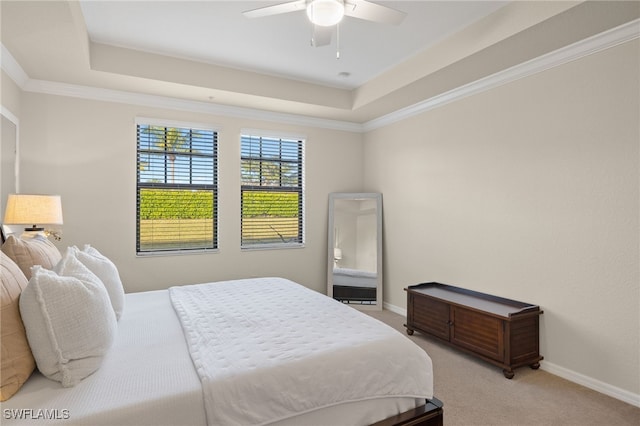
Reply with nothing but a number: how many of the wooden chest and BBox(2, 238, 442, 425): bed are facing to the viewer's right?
1

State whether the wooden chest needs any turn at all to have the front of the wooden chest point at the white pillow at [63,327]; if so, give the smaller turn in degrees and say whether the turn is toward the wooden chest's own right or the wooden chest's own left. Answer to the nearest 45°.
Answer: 0° — it already faces it

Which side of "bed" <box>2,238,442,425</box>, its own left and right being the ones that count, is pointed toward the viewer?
right

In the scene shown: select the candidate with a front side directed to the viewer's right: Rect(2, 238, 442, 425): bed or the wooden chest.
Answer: the bed

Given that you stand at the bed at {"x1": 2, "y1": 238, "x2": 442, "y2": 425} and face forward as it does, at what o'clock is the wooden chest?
The wooden chest is roughly at 11 o'clock from the bed.

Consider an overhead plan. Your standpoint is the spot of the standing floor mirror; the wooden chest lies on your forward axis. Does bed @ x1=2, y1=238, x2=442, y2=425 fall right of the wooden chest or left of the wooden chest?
right

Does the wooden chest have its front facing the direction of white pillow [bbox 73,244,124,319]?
yes

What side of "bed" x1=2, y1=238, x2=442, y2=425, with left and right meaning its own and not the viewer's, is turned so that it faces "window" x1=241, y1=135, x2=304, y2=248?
left

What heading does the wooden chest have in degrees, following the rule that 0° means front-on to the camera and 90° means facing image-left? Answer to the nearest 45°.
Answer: approximately 45°

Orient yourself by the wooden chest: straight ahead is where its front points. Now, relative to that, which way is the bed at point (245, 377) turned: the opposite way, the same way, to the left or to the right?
the opposite way

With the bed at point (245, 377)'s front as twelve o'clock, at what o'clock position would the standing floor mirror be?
The standing floor mirror is roughly at 10 o'clock from the bed.
